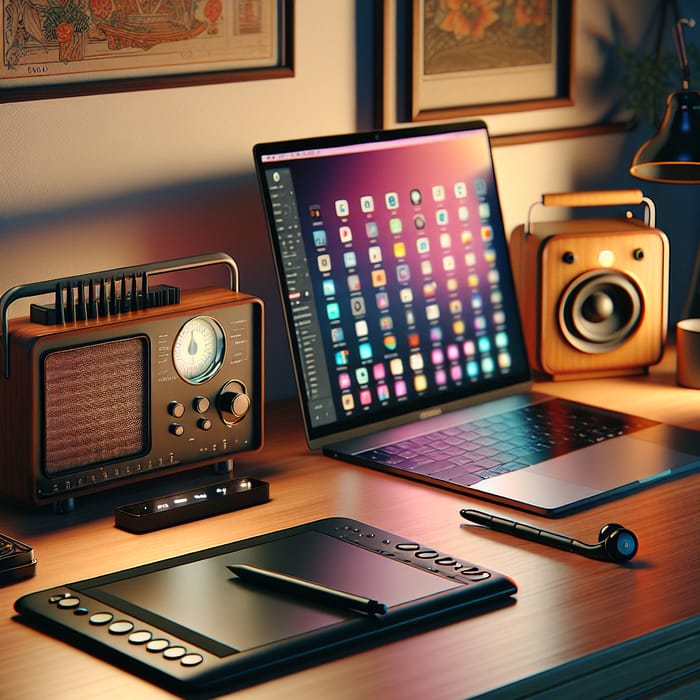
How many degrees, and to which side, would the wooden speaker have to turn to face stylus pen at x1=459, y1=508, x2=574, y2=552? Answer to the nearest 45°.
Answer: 0° — it already faces it

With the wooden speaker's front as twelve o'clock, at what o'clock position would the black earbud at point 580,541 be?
The black earbud is roughly at 12 o'clock from the wooden speaker.

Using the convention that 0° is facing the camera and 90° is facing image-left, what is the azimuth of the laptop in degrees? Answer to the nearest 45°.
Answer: approximately 315°

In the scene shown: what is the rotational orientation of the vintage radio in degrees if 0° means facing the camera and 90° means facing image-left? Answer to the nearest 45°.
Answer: approximately 315°
